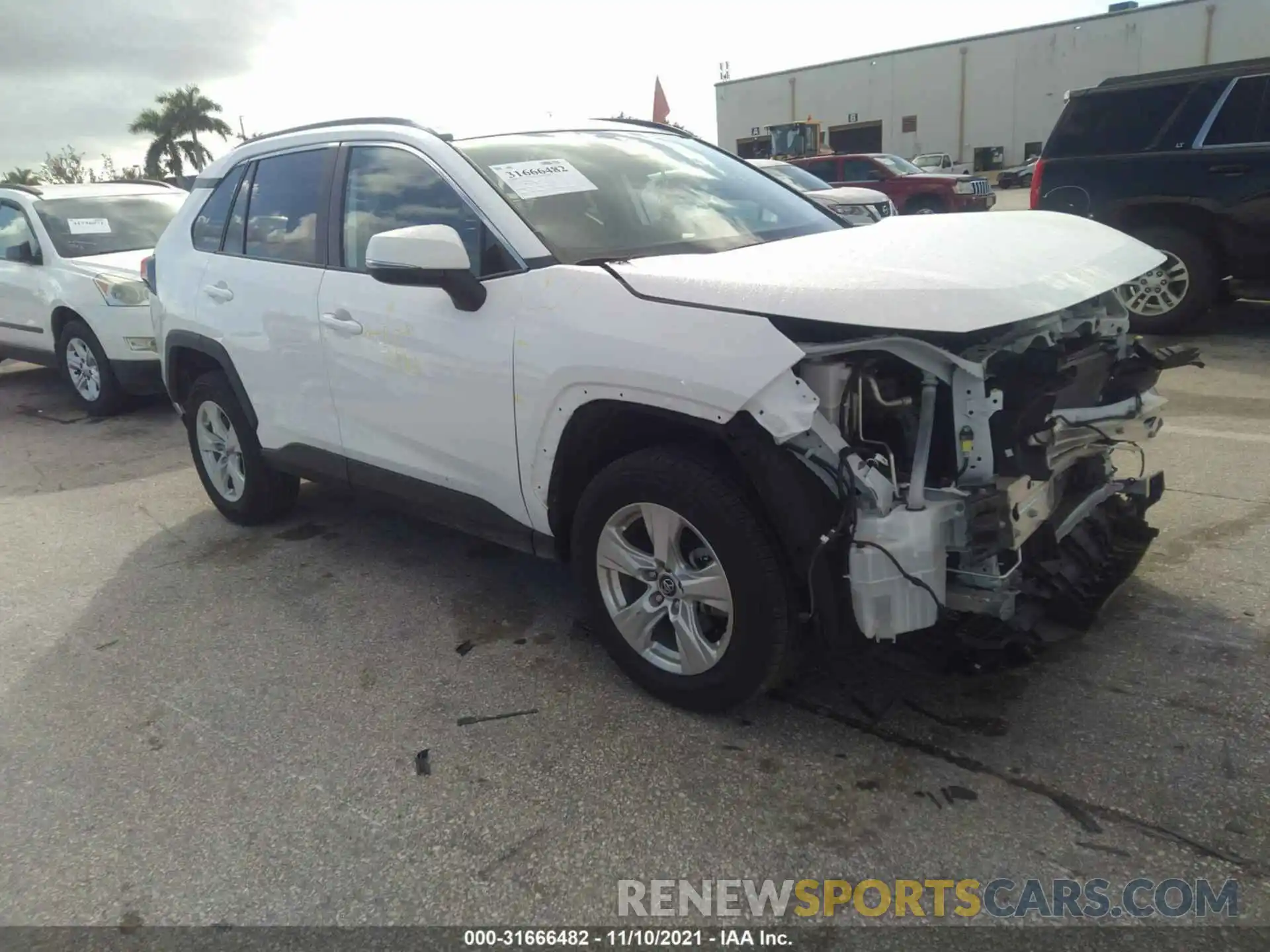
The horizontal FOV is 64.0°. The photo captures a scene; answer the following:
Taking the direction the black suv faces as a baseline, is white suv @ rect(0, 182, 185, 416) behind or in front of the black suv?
behind

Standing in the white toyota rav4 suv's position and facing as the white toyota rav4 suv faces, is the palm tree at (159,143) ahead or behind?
behind

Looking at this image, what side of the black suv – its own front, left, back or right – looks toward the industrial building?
left

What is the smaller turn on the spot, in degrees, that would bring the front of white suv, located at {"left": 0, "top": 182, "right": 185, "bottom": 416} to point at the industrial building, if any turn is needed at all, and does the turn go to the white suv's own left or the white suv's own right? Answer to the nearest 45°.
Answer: approximately 90° to the white suv's own left

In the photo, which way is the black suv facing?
to the viewer's right

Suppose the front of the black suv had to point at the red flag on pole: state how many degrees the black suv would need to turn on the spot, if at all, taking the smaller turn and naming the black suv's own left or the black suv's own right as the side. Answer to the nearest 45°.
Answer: approximately 135° to the black suv's own left

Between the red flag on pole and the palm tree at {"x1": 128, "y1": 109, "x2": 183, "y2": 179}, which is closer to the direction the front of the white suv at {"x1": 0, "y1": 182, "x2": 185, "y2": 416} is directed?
the red flag on pole

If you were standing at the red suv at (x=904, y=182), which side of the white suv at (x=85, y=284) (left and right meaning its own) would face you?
left

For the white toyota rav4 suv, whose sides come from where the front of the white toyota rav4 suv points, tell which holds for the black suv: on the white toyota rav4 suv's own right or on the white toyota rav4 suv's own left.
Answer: on the white toyota rav4 suv's own left

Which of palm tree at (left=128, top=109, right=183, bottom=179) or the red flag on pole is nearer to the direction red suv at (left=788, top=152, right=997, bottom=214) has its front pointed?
the red flag on pole

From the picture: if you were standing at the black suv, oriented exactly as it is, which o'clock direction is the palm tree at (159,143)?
The palm tree is roughly at 7 o'clock from the black suv.
